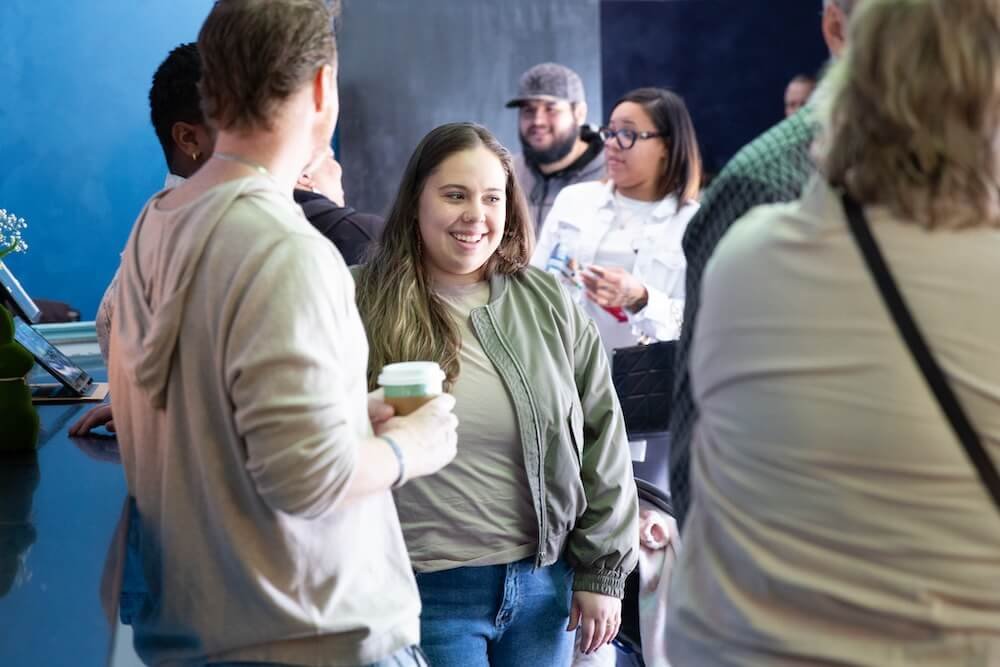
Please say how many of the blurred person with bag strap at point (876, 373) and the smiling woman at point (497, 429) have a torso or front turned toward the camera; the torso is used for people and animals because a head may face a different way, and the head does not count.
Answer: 1

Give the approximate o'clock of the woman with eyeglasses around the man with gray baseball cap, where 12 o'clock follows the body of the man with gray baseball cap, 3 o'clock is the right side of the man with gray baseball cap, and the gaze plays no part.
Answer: The woman with eyeglasses is roughly at 10 o'clock from the man with gray baseball cap.

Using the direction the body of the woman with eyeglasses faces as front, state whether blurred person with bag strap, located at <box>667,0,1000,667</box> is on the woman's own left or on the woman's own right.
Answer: on the woman's own left

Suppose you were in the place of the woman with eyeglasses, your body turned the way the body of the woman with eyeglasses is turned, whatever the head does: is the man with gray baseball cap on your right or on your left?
on your right

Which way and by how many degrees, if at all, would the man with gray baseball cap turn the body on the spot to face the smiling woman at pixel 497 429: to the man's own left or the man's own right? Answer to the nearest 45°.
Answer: approximately 45° to the man's own left

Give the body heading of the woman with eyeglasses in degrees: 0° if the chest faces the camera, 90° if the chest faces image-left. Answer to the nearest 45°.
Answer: approximately 45°

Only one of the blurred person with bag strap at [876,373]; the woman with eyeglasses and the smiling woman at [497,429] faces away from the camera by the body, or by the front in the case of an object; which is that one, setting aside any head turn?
the blurred person with bag strap

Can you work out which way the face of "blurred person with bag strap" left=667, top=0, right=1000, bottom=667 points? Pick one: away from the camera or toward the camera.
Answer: away from the camera

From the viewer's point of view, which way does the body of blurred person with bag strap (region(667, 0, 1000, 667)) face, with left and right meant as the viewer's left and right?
facing away from the viewer

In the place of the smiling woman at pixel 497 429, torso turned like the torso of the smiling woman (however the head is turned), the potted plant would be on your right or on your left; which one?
on your right
